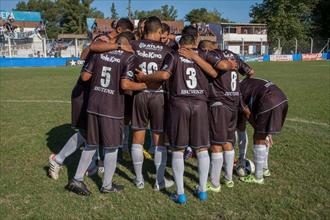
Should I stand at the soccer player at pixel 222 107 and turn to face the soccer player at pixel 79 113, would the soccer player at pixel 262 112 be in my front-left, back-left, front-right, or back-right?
back-right

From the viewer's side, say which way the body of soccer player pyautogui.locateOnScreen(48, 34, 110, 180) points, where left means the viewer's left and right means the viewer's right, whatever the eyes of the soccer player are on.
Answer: facing to the right of the viewer

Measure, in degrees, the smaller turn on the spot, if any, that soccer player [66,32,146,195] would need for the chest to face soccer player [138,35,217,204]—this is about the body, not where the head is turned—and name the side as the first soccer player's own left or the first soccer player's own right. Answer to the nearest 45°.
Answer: approximately 45° to the first soccer player's own right

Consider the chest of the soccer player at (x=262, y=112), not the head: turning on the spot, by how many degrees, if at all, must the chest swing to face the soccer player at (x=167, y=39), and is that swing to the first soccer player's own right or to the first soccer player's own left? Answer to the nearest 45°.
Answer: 0° — they already face them

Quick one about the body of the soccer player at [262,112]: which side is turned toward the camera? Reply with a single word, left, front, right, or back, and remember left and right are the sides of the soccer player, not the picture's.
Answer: left

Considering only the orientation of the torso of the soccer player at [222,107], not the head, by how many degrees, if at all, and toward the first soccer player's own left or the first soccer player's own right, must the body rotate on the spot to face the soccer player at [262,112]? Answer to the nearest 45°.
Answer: approximately 90° to the first soccer player's own right

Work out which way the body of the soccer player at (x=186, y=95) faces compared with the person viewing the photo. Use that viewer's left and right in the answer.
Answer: facing away from the viewer

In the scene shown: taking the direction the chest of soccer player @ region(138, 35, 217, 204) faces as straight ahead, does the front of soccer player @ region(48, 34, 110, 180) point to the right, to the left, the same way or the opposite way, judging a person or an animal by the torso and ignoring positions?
to the right
